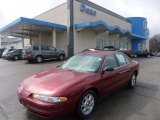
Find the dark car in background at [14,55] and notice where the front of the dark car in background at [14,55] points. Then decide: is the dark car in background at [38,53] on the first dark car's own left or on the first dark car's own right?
on the first dark car's own left

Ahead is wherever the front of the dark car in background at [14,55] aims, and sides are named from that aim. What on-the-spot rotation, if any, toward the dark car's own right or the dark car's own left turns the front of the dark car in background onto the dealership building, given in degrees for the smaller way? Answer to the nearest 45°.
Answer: approximately 135° to the dark car's own left

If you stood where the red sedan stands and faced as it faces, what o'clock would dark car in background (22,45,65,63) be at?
The dark car in background is roughly at 4 o'clock from the red sedan.

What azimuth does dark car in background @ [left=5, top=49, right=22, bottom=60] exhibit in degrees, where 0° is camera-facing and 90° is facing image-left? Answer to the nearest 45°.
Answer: approximately 45°

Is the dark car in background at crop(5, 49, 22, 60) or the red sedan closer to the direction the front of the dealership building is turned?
the red sedan

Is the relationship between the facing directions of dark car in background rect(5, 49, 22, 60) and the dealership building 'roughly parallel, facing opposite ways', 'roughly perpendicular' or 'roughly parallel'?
roughly perpendicular

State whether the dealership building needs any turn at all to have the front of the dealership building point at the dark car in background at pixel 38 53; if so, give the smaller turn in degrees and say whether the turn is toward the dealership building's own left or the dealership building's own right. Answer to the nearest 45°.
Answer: approximately 90° to the dealership building's own right
